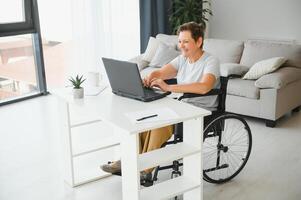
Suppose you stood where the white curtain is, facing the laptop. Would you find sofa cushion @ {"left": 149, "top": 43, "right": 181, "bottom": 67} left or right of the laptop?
left

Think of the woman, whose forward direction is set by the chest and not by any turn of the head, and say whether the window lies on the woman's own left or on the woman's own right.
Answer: on the woman's own right

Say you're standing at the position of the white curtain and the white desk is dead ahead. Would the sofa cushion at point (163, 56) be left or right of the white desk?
left

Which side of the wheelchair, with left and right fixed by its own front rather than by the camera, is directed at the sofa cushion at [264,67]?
back

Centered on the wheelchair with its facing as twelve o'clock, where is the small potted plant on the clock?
The small potted plant is roughly at 1 o'clock from the wheelchair.

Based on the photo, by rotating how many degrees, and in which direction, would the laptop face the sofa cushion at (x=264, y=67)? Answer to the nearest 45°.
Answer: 0° — it already faces it

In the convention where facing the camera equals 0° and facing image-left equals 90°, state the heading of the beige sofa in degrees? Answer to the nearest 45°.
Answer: approximately 45°

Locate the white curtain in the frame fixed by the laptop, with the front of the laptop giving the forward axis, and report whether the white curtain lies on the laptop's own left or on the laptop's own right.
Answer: on the laptop's own left

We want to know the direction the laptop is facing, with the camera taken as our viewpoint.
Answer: facing away from the viewer and to the right of the viewer

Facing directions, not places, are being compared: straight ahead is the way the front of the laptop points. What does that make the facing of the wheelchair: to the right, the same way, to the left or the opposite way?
the opposite way

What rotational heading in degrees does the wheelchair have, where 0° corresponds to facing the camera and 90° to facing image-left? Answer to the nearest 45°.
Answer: approximately 45°
